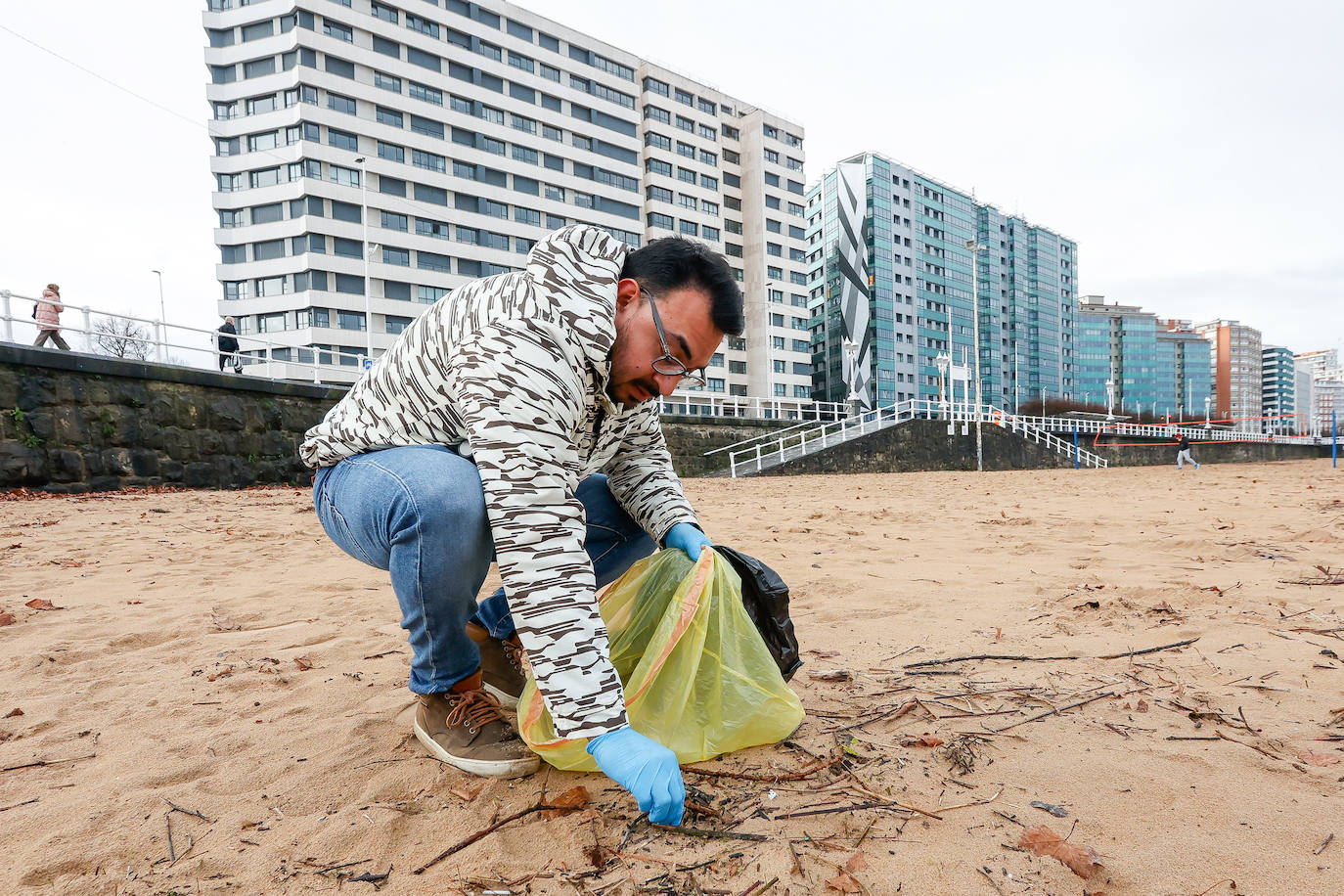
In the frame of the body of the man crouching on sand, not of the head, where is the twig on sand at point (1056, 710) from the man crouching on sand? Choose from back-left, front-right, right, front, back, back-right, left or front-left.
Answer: front-left

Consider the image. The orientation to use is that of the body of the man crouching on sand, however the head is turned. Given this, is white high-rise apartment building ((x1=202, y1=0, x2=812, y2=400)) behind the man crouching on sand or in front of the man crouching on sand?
behind

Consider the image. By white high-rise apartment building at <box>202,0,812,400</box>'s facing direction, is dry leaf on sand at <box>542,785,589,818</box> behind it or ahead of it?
ahead

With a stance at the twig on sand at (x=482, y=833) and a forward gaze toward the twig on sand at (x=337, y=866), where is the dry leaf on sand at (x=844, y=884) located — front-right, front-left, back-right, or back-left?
back-left

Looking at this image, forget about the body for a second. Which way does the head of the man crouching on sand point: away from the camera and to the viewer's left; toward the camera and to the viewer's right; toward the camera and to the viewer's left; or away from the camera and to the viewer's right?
toward the camera and to the viewer's right

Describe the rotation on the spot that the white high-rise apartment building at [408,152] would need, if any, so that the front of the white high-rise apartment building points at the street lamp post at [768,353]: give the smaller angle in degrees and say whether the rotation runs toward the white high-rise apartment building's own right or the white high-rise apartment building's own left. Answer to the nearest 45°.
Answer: approximately 45° to the white high-rise apartment building's own left
